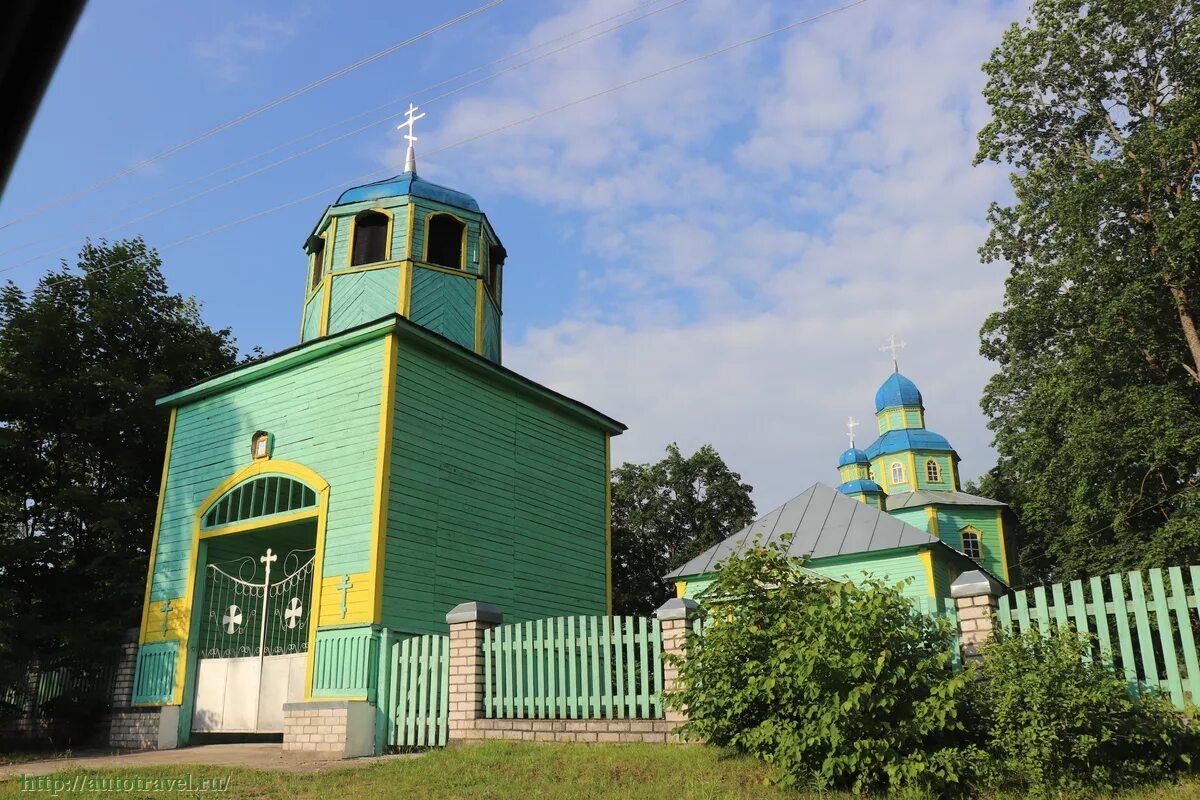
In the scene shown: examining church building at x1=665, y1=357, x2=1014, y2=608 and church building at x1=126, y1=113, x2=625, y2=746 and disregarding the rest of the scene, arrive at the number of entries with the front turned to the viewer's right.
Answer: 0

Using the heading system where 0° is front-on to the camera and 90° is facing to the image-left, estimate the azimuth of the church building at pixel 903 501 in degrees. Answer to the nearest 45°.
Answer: approximately 45°

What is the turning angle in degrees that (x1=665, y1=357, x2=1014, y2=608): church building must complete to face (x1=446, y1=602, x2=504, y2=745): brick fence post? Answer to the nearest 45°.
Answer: approximately 45° to its left

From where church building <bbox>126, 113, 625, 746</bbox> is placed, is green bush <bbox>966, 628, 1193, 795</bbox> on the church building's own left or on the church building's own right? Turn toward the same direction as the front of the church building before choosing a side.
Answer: on the church building's own left

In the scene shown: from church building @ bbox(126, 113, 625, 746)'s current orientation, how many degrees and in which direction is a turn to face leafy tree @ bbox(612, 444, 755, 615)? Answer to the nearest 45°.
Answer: approximately 180°

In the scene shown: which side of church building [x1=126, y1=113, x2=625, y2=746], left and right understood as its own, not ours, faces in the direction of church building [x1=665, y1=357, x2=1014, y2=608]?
back

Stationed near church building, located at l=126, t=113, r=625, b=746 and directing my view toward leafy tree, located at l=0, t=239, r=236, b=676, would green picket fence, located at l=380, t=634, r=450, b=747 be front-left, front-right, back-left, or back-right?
back-left

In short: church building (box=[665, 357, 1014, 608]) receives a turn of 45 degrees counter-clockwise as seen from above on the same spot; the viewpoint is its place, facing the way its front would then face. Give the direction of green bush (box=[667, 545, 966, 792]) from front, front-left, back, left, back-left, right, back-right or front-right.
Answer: front

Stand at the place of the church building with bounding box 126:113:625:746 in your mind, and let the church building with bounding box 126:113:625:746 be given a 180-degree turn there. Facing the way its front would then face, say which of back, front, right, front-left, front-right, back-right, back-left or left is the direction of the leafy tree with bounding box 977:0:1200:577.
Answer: front-right

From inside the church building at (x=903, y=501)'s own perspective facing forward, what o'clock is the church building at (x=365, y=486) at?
the church building at (x=365, y=486) is roughly at 11 o'clock from the church building at (x=903, y=501).

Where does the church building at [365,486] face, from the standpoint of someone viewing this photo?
facing the viewer and to the left of the viewer

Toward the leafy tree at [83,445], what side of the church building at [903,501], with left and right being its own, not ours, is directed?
front

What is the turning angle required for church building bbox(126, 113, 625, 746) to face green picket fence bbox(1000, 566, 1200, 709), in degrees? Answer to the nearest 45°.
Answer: approximately 90° to its left

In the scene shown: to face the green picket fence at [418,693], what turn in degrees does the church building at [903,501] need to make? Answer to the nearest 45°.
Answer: approximately 45° to its left

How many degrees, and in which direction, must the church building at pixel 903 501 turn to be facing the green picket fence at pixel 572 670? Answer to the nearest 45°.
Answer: approximately 45° to its left

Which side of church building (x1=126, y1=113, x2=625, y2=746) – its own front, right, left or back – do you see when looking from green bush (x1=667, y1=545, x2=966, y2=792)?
left
